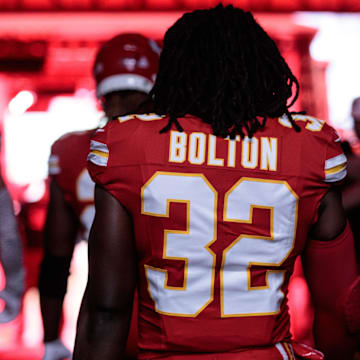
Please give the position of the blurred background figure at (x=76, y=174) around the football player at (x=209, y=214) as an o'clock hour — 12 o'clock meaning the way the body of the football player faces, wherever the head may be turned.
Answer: The blurred background figure is roughly at 11 o'clock from the football player.

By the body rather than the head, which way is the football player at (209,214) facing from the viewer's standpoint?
away from the camera

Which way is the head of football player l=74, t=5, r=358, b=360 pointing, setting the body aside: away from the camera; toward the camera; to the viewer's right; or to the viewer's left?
away from the camera

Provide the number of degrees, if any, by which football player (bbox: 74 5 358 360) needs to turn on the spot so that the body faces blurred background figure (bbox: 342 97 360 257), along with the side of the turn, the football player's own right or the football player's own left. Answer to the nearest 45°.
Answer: approximately 45° to the football player's own right

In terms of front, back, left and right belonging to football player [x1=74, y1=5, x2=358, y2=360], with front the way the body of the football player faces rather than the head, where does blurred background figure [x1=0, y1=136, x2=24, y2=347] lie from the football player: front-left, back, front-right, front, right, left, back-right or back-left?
front-left
